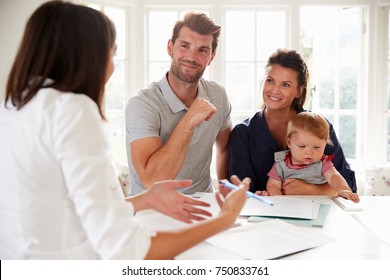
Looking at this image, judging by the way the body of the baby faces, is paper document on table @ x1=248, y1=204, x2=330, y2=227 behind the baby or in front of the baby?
in front

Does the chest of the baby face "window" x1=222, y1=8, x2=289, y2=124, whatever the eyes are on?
no

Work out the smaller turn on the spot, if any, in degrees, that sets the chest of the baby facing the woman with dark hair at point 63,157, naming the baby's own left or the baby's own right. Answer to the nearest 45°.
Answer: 0° — they already face them

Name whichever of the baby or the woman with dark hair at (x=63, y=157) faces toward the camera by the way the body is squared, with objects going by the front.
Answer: the baby

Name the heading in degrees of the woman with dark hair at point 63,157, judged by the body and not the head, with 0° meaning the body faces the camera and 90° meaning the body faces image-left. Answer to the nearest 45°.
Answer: approximately 225°

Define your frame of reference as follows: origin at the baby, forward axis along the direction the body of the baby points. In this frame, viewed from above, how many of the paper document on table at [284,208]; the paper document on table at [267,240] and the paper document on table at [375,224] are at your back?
0

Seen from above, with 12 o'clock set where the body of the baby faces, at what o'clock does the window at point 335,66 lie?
The window is roughly at 6 o'clock from the baby.

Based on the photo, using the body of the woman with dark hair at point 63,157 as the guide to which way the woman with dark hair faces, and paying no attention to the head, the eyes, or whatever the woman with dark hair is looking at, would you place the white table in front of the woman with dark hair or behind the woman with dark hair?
in front

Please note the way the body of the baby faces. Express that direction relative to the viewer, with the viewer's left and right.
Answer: facing the viewer

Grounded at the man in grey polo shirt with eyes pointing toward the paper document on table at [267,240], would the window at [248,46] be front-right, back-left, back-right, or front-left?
back-left

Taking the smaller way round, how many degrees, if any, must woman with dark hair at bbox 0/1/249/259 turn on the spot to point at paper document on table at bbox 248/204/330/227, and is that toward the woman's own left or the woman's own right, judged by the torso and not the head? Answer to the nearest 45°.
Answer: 0° — they already face it

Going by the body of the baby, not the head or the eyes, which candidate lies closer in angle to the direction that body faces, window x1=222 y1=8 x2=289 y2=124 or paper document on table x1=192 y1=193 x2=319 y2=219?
the paper document on table

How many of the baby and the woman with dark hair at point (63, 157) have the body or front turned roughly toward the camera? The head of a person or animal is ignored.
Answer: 1

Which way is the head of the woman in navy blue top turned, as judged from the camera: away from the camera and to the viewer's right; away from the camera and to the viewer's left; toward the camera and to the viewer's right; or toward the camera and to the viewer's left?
toward the camera and to the viewer's left
